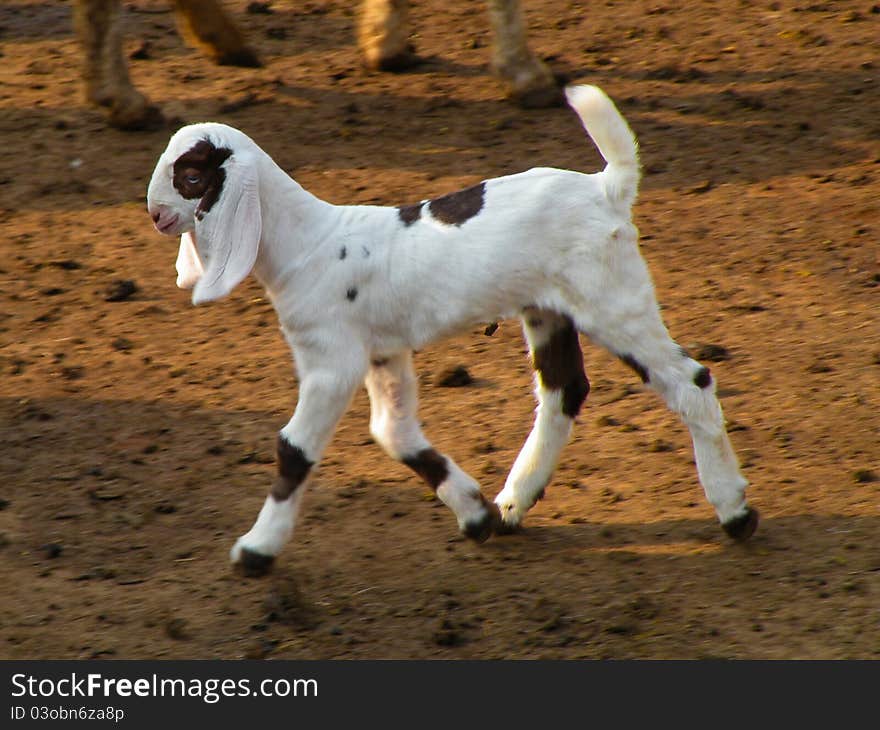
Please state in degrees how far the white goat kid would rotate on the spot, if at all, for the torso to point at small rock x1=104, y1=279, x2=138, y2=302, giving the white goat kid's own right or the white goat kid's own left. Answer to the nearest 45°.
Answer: approximately 45° to the white goat kid's own right

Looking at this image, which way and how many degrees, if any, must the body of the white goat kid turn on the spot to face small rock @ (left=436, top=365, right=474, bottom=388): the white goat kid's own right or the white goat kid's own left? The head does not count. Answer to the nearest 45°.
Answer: approximately 90° to the white goat kid's own right

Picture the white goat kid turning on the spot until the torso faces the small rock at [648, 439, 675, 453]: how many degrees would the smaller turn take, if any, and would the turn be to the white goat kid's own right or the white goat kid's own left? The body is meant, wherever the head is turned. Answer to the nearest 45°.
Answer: approximately 135° to the white goat kid's own right

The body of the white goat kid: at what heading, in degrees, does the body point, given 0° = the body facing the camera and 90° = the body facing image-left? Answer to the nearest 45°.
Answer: approximately 90°

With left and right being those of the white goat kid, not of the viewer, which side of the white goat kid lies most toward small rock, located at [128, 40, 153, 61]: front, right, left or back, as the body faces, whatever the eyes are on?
right

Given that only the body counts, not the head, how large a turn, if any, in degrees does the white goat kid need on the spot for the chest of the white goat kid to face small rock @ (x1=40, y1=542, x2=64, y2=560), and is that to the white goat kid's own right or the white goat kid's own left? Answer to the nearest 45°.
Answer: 0° — it already faces it

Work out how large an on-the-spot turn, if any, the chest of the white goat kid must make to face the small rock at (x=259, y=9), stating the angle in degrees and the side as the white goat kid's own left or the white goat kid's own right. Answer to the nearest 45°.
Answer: approximately 90° to the white goat kid's own right
